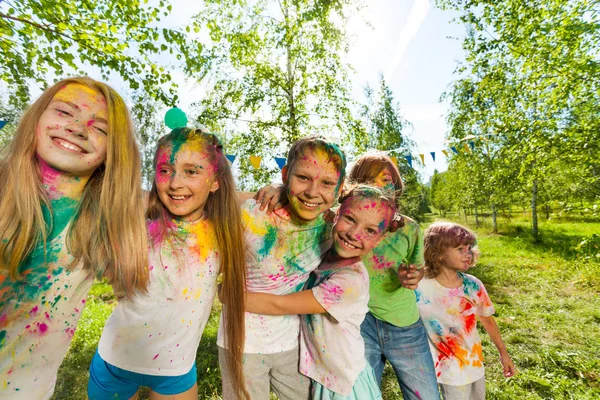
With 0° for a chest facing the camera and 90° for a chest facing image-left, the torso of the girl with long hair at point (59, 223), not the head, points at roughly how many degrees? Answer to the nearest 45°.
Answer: approximately 0°

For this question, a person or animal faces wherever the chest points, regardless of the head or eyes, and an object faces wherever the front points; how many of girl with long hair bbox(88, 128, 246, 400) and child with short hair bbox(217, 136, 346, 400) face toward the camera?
2

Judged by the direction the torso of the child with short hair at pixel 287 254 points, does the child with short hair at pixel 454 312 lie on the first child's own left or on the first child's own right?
on the first child's own left

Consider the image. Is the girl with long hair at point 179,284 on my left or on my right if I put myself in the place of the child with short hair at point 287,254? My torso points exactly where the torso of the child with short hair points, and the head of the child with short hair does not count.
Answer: on my right

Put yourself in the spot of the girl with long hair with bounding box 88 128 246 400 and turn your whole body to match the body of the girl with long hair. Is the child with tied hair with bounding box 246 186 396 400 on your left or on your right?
on your left

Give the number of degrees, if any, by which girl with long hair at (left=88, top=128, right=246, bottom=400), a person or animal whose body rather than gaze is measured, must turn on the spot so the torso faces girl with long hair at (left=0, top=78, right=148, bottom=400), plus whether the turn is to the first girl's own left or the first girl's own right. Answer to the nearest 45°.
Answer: approximately 90° to the first girl's own right
